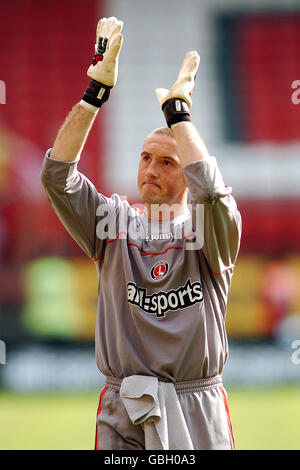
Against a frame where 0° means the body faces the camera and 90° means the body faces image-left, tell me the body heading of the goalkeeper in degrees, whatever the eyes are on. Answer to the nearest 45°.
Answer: approximately 0°
